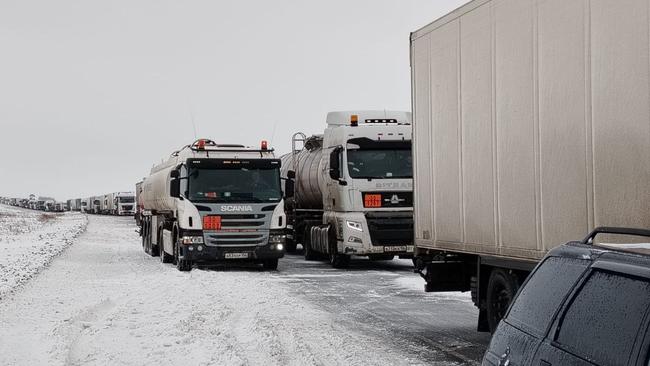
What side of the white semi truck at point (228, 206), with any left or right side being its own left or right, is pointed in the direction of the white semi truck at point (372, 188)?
left

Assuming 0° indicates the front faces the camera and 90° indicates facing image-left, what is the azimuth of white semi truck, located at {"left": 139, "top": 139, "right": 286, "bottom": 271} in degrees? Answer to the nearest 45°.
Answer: approximately 0°

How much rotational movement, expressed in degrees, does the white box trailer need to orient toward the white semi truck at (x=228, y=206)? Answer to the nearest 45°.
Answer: approximately 180°

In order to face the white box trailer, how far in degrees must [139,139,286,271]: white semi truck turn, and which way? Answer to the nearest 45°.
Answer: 0° — it already faces it

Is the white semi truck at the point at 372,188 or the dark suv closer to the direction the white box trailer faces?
the dark suv

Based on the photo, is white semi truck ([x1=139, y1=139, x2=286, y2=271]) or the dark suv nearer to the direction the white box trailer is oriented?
the dark suv

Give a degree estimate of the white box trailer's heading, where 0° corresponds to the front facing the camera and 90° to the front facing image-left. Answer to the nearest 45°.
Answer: approximately 315°

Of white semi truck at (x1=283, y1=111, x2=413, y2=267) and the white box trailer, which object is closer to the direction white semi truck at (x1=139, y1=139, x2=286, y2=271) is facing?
the white box trailer
